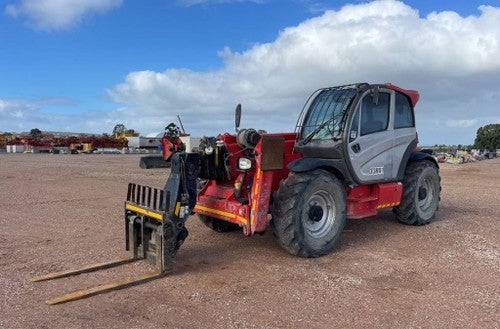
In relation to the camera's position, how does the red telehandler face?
facing the viewer and to the left of the viewer
